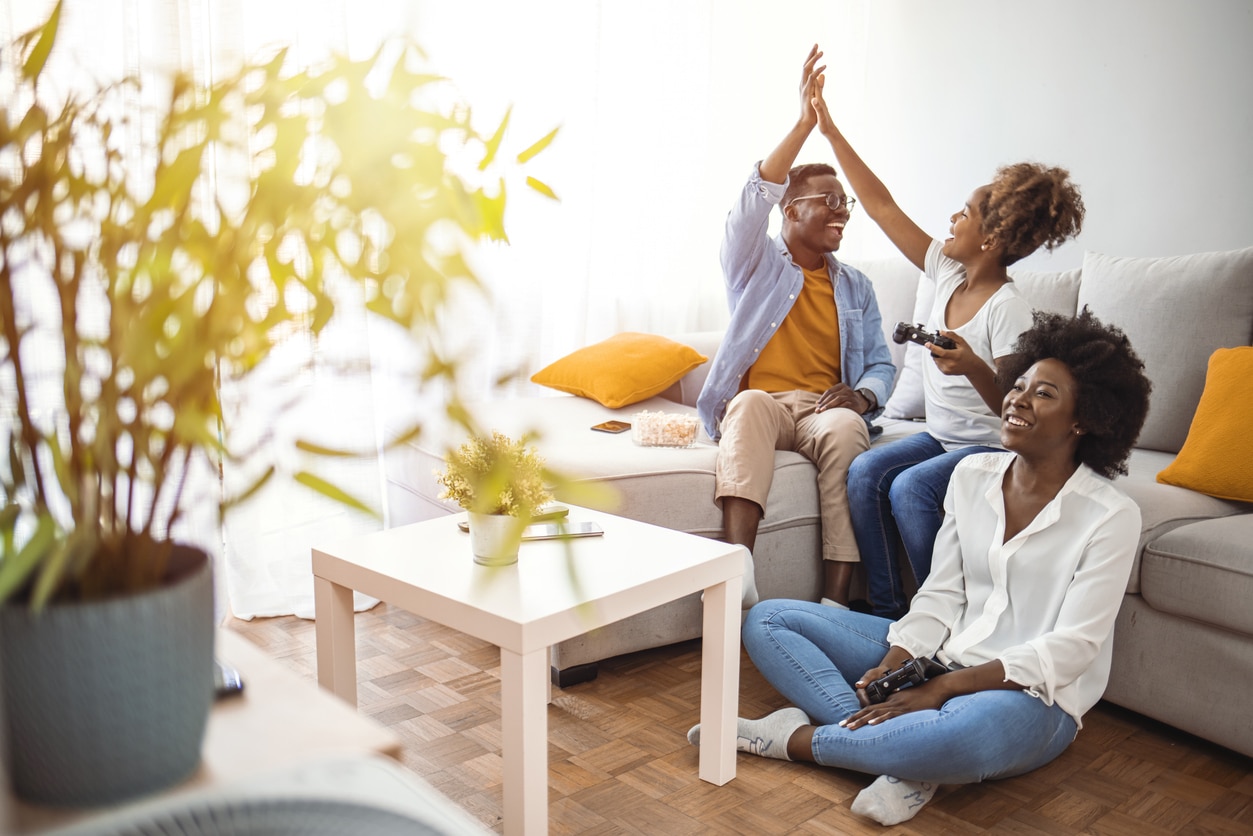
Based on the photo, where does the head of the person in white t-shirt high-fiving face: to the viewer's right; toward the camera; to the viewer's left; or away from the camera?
to the viewer's left

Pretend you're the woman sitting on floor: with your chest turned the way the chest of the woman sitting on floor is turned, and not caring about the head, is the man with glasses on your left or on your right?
on your right

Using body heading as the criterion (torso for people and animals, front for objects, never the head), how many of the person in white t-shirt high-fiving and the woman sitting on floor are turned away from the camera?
0

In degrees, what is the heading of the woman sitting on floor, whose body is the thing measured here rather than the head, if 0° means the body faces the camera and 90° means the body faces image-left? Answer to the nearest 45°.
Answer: approximately 45°

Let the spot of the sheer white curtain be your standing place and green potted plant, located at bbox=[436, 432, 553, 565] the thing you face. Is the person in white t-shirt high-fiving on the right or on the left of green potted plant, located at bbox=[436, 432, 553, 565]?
left

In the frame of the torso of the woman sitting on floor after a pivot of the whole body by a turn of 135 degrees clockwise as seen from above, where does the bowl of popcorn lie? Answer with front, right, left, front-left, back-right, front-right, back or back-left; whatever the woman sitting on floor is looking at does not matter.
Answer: front-left

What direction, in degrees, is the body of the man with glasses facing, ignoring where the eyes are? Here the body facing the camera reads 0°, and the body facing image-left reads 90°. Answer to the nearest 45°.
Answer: approximately 0°

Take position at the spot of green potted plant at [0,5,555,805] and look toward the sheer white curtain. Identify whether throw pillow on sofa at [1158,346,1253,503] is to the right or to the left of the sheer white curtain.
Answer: right

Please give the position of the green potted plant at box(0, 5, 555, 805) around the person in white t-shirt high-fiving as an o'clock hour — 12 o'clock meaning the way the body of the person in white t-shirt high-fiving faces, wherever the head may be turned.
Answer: The green potted plant is roughly at 11 o'clock from the person in white t-shirt high-fiving.

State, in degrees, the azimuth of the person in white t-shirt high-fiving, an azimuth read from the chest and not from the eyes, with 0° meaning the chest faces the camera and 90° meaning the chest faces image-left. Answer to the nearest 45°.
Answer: approximately 45°

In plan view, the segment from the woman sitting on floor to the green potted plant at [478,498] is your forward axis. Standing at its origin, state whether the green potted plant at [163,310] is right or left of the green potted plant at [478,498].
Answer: left

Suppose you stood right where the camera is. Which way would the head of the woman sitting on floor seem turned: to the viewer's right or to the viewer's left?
to the viewer's left

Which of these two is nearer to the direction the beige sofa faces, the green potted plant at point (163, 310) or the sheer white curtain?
the green potted plant
